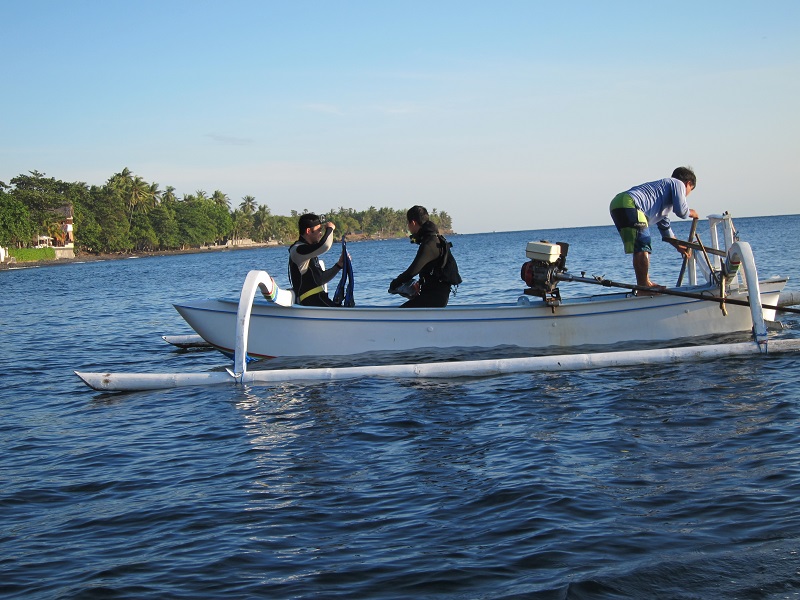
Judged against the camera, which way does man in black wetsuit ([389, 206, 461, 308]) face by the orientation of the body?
to the viewer's left

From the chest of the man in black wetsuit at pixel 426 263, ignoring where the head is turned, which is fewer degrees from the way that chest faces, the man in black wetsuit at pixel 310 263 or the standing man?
the man in black wetsuit

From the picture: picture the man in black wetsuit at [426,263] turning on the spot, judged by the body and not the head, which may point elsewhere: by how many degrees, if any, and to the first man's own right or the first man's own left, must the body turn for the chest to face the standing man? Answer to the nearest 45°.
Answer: approximately 180°

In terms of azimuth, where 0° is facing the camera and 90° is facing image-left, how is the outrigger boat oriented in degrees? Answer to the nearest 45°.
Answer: approximately 90°
